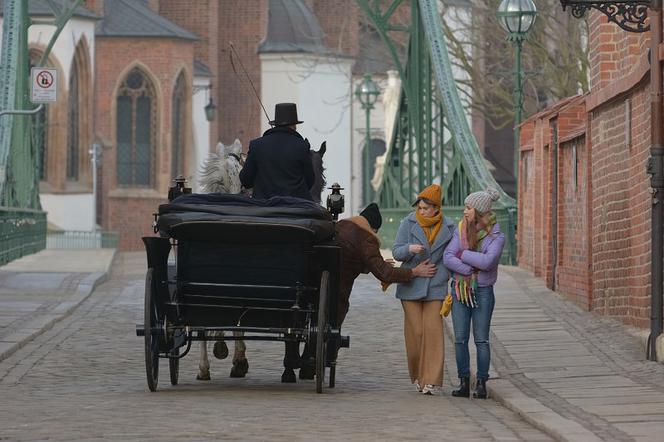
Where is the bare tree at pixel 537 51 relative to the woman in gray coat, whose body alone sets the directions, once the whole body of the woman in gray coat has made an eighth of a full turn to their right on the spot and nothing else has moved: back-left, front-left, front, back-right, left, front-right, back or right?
back-right

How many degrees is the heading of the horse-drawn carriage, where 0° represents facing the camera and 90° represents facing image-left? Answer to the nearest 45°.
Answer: approximately 180°

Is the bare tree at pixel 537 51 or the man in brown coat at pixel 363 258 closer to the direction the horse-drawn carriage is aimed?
the bare tree

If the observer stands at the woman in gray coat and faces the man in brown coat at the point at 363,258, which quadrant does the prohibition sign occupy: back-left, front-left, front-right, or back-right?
front-right

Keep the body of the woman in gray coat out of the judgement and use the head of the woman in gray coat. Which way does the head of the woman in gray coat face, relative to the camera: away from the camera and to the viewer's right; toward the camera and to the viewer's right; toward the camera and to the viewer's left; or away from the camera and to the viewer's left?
toward the camera and to the viewer's left

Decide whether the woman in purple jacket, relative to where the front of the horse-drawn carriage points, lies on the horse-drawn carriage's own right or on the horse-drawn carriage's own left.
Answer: on the horse-drawn carriage's own right

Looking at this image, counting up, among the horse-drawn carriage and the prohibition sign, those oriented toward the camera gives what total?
1

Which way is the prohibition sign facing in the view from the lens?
facing the viewer

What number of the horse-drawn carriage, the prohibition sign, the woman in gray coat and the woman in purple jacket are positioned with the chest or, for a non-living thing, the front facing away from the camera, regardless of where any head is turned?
1

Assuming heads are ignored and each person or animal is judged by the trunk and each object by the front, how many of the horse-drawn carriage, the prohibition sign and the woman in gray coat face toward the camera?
2

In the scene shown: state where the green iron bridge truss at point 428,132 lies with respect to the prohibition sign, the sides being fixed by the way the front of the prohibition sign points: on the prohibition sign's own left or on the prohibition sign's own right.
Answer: on the prohibition sign's own left

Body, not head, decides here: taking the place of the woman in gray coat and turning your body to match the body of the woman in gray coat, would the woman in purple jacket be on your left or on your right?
on your left

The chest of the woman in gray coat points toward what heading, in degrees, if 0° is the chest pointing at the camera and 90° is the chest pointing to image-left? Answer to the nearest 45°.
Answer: approximately 0°

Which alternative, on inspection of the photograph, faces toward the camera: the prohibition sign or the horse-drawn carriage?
the prohibition sign

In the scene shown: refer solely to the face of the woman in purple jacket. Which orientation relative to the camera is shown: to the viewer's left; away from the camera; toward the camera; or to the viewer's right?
to the viewer's left

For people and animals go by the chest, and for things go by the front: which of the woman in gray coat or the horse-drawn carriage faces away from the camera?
the horse-drawn carriage
